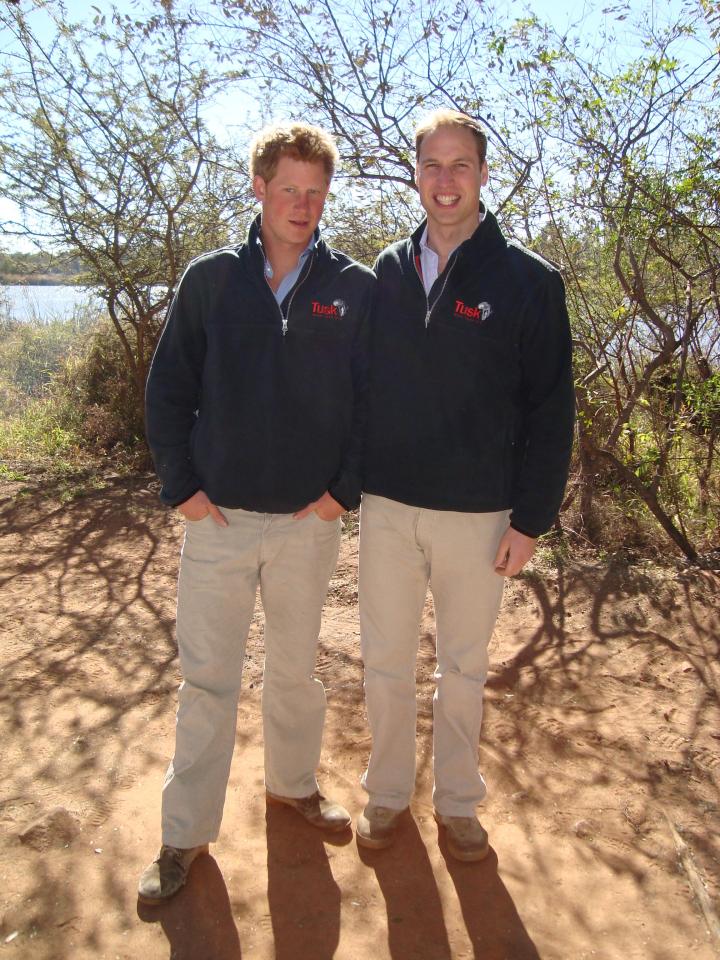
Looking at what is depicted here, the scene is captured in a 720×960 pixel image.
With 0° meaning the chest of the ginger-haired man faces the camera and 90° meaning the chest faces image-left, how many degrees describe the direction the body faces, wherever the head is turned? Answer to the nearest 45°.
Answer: approximately 0°

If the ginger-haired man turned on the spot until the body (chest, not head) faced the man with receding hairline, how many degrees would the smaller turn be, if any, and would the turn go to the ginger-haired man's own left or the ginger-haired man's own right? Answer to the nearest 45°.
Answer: approximately 90° to the ginger-haired man's own left
